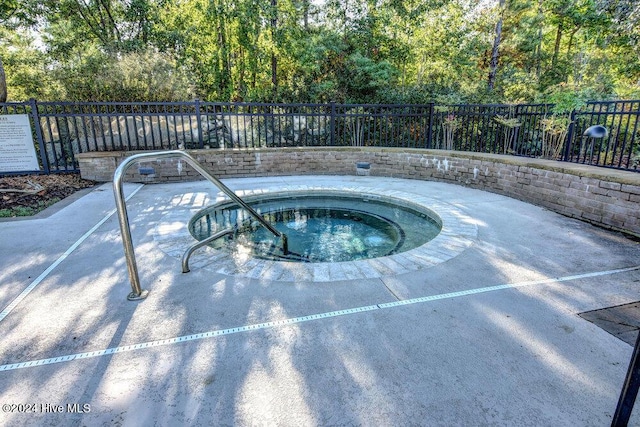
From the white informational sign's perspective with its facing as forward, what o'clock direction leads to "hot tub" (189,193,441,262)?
The hot tub is roughly at 11 o'clock from the white informational sign.

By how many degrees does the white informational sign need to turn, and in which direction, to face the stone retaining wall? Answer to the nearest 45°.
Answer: approximately 45° to its left

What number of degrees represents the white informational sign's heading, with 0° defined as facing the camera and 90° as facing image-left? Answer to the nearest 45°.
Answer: approximately 0°
